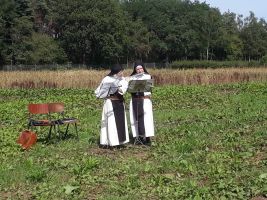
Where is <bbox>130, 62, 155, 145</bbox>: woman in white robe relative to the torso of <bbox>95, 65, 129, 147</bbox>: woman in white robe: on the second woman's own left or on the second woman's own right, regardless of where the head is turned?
on the second woman's own left
